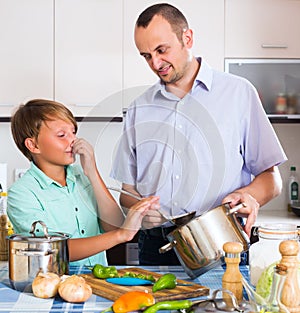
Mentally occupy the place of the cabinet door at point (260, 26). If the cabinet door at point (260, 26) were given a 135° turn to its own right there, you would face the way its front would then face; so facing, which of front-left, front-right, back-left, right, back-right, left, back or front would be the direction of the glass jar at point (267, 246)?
back-left

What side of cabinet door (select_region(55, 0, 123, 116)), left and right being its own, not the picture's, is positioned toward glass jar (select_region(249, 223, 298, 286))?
front

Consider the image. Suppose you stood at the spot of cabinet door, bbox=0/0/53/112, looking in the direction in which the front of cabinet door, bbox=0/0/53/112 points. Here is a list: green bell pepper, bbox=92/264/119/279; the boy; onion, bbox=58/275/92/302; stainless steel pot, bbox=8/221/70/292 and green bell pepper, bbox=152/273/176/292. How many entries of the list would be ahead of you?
5

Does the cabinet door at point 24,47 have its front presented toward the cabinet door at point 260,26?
no

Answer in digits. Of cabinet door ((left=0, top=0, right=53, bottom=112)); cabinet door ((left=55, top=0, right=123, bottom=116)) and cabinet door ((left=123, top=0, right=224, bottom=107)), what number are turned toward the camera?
3

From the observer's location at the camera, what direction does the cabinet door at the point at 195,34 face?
facing the viewer

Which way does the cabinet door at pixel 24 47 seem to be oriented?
toward the camera

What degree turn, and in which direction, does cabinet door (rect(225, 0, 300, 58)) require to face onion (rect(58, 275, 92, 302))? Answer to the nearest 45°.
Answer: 0° — it already faces it

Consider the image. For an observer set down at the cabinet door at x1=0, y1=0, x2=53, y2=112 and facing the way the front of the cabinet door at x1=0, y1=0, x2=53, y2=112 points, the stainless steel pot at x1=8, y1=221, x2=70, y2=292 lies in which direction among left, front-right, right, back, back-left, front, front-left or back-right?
front

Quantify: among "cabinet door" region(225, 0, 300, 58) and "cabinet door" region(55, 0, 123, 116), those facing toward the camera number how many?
2

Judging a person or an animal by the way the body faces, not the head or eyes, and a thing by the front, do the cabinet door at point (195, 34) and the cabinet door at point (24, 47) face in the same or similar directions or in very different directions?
same or similar directions

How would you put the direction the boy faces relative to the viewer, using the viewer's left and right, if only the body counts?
facing the viewer and to the right of the viewer

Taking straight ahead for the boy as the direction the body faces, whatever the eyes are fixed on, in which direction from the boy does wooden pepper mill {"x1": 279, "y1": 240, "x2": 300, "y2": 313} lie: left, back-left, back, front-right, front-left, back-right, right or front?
front

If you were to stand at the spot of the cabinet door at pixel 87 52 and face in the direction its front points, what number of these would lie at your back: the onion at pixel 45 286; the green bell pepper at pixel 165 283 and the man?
0

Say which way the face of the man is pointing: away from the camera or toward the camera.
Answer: toward the camera

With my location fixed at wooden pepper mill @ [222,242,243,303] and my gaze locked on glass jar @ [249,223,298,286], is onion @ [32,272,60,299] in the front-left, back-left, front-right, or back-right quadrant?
back-left

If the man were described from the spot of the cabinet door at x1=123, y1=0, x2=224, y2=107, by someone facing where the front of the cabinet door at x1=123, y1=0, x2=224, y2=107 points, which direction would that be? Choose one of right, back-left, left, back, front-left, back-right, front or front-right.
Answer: front

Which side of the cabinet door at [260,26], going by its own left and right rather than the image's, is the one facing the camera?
front

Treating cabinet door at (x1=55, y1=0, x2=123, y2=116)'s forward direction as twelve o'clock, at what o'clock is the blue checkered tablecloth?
The blue checkered tablecloth is roughly at 12 o'clock from the cabinet door.

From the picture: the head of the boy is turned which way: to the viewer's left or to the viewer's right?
to the viewer's right

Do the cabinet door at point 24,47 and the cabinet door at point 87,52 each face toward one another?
no
